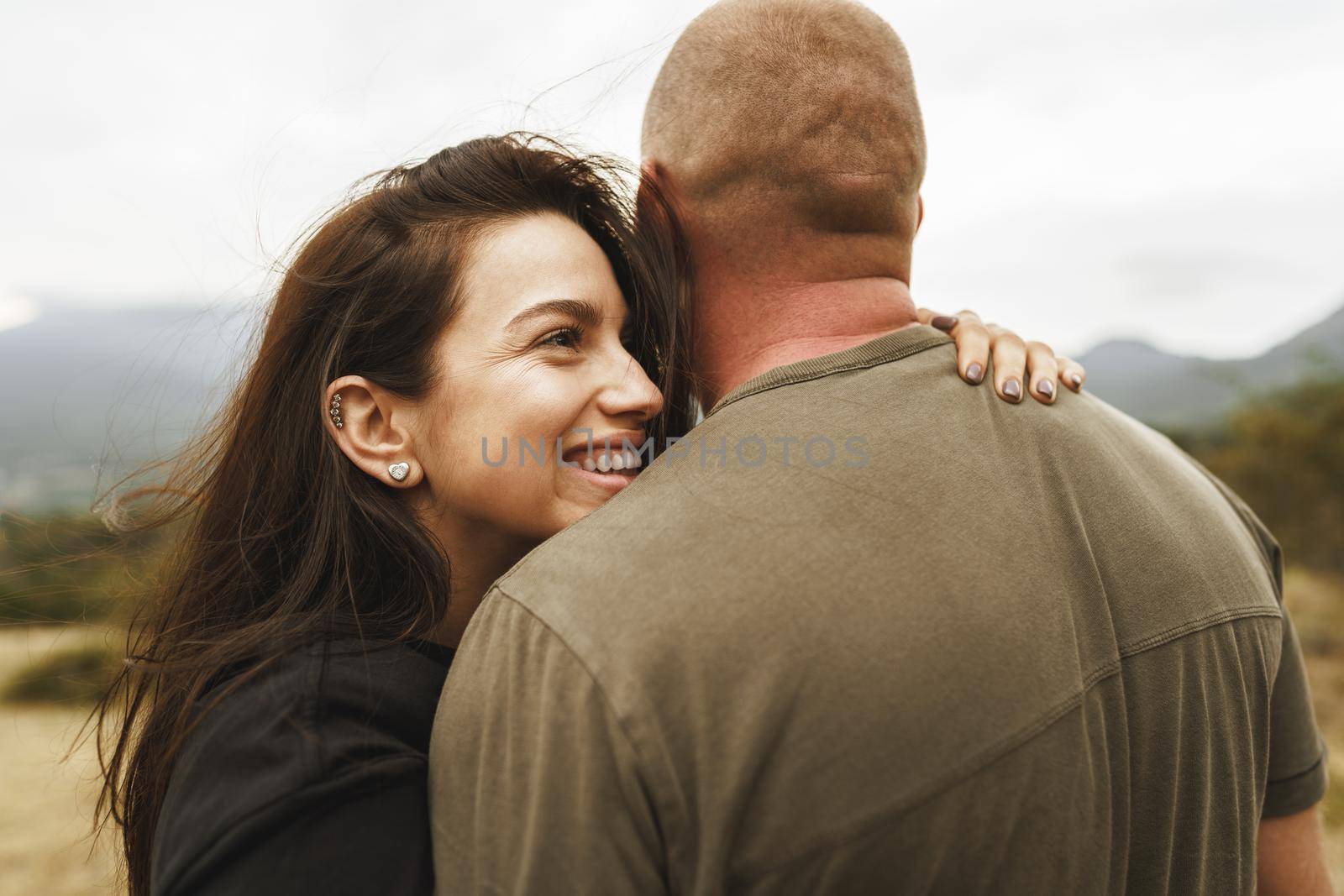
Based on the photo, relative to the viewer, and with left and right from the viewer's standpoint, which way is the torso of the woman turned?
facing to the right of the viewer

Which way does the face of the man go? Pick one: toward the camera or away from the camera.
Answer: away from the camera

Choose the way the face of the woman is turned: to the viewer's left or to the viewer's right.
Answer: to the viewer's right
